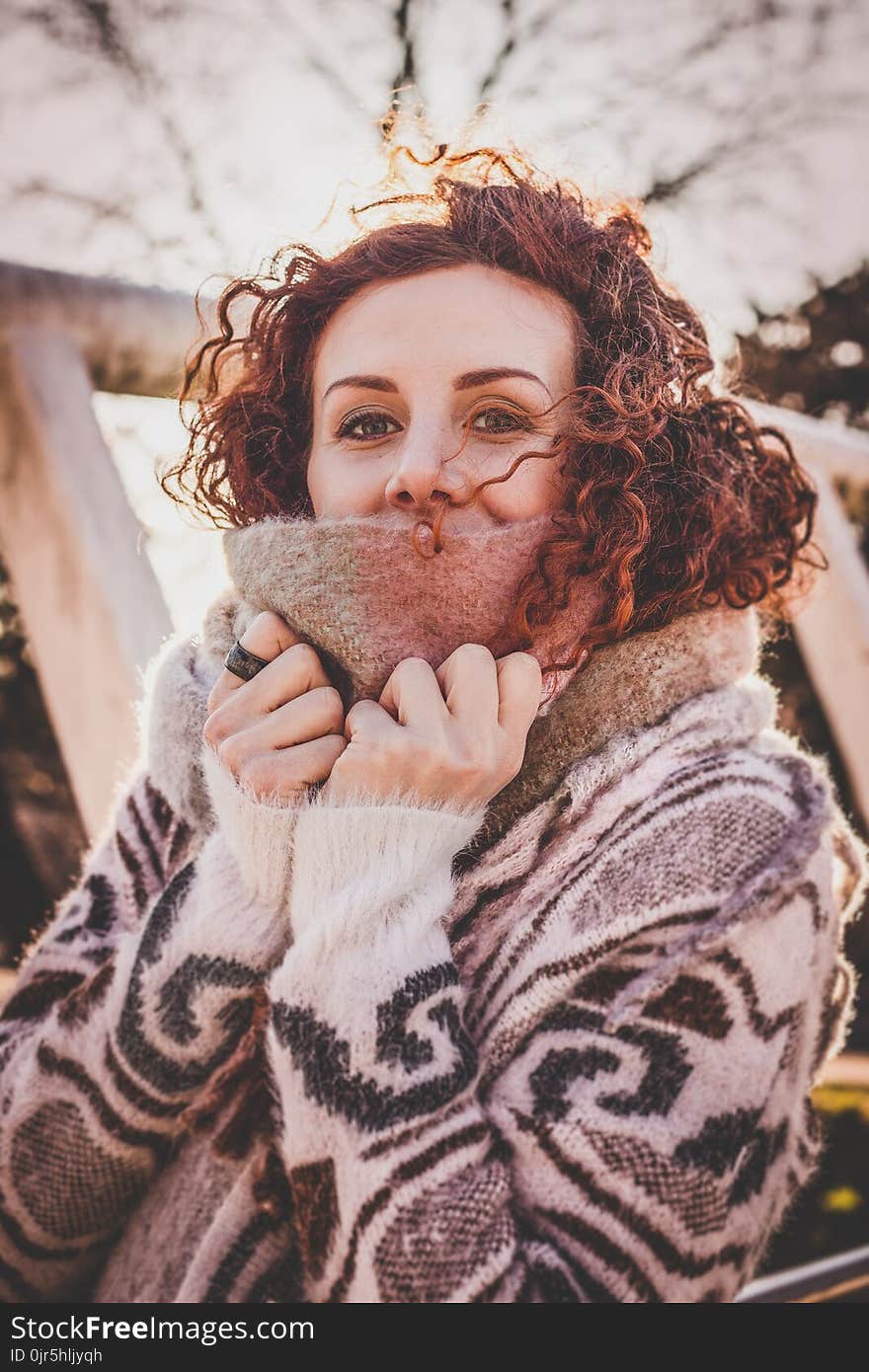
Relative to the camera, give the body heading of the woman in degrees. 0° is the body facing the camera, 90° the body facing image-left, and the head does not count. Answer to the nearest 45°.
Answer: approximately 45°

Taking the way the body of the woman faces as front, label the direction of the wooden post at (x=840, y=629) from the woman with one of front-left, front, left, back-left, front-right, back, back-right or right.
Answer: back
